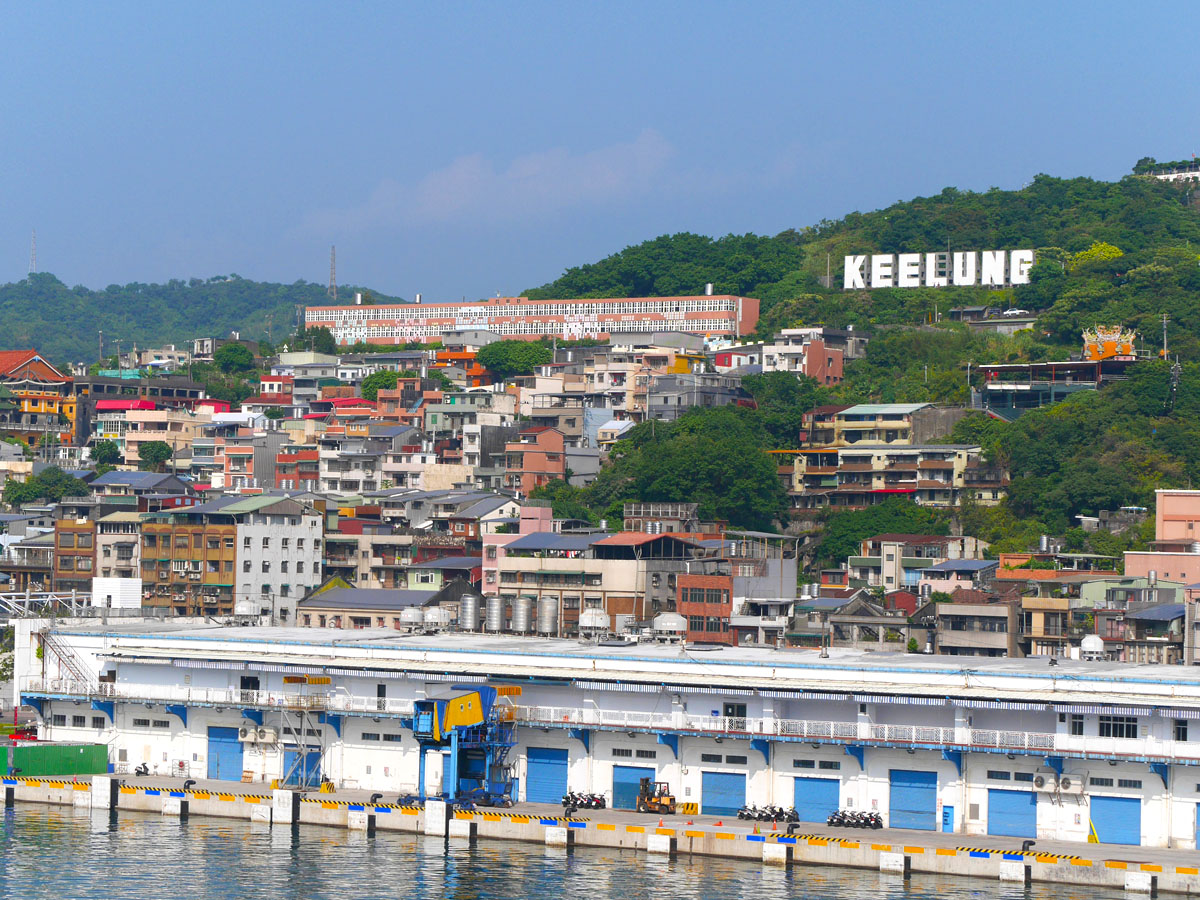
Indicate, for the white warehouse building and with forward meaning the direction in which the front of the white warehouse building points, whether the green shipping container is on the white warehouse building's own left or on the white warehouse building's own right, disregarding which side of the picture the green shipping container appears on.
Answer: on the white warehouse building's own right

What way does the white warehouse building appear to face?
toward the camera
